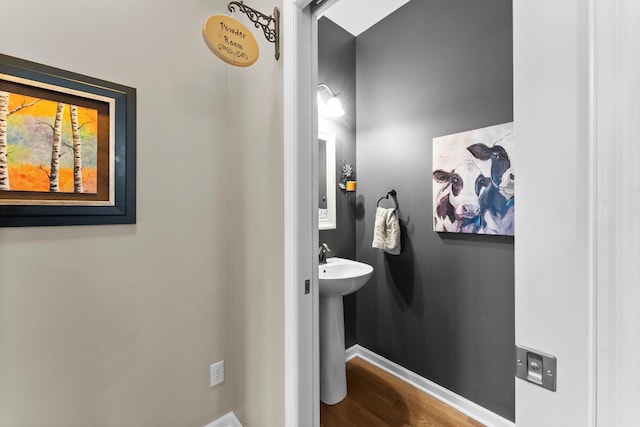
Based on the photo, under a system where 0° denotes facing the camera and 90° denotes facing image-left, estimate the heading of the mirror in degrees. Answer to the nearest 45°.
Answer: approximately 315°

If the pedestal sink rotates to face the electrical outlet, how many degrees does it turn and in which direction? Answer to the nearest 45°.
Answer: approximately 90° to its right

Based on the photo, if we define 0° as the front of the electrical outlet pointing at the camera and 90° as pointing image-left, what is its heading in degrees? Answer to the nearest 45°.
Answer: approximately 315°

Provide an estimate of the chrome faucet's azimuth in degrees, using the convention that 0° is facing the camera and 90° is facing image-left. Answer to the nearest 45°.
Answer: approximately 315°

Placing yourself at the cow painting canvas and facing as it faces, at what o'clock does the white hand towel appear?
The white hand towel is roughly at 2 o'clock from the cow painting canvas.

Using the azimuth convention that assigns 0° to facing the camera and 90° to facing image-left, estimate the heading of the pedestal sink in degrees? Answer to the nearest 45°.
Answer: approximately 315°

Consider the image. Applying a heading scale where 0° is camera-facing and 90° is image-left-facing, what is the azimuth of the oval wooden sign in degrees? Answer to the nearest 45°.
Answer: approximately 315°

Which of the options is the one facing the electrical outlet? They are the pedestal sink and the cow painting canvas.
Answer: the cow painting canvas
